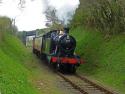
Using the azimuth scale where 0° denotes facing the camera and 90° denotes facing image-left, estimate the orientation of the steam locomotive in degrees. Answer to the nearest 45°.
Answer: approximately 315°
